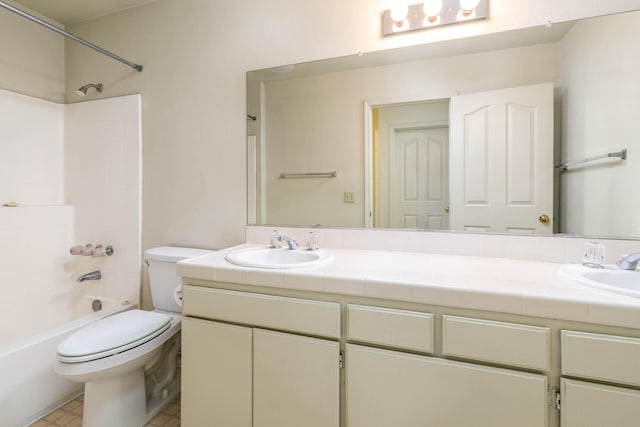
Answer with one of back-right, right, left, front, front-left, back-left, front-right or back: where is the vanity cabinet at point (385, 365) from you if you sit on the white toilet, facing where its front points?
left

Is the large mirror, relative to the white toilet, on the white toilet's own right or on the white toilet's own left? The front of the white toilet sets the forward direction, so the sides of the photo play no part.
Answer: on the white toilet's own left

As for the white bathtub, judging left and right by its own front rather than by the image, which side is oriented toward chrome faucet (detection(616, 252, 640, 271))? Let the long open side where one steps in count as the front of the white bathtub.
front

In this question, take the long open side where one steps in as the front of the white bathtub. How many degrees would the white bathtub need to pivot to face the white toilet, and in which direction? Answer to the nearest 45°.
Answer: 0° — it already faces it

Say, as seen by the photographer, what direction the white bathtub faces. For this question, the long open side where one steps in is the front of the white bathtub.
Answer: facing the viewer and to the right of the viewer

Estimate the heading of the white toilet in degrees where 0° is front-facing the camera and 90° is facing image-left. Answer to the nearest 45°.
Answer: approximately 45°

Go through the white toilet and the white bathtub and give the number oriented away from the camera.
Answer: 0

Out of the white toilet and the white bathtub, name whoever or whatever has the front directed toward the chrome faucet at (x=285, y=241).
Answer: the white bathtub

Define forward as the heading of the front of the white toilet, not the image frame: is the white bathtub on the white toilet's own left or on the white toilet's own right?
on the white toilet's own right

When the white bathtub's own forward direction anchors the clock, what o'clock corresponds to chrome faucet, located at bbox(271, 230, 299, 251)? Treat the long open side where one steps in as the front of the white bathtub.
The chrome faucet is roughly at 12 o'clock from the white bathtub.

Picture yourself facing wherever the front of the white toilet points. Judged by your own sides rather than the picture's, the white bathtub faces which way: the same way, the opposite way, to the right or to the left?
to the left

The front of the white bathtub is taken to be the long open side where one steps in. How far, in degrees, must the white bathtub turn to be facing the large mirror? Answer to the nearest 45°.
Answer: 0° — it already faces it
